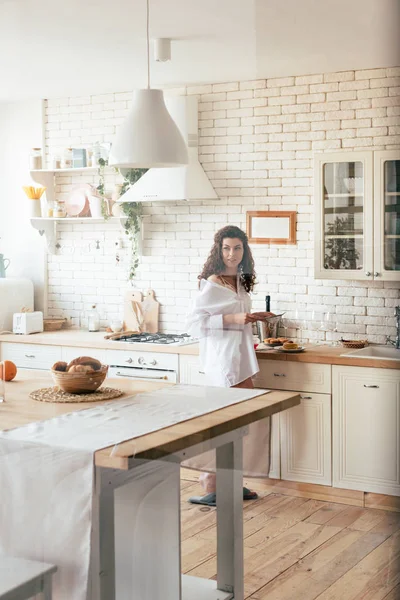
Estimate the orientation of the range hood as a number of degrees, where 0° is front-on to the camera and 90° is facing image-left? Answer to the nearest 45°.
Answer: approximately 45°

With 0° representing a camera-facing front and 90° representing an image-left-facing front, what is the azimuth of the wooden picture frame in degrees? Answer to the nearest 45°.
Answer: approximately 0°
